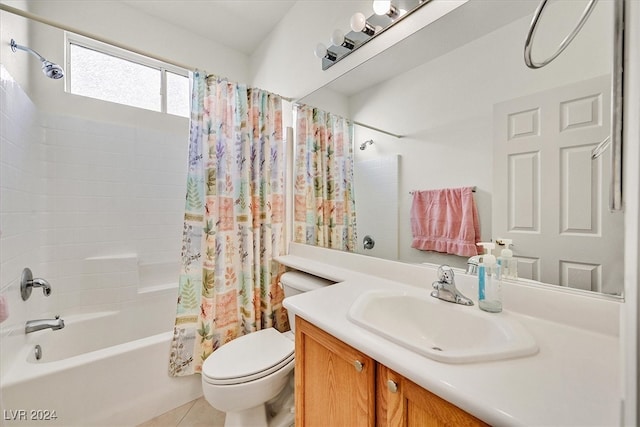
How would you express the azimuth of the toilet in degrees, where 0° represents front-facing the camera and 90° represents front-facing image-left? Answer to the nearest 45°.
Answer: approximately 45°

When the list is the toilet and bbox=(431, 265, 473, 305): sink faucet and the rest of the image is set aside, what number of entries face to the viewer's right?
0

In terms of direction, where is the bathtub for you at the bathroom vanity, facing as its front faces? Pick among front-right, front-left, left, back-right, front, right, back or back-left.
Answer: front-right

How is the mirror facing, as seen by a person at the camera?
facing the viewer and to the left of the viewer

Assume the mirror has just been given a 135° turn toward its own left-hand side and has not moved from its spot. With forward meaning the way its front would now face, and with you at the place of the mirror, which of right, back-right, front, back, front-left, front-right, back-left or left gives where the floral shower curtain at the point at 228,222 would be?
back

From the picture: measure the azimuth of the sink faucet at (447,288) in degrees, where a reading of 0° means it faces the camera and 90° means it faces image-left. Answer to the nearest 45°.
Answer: approximately 45°

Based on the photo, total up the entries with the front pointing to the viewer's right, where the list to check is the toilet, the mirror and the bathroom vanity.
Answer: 0

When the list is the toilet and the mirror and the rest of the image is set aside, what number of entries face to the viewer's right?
0

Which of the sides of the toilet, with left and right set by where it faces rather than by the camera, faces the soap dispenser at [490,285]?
left

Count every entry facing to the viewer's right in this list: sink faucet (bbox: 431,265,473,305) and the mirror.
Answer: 0

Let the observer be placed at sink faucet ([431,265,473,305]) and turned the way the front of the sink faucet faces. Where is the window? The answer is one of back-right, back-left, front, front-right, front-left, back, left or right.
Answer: front-right

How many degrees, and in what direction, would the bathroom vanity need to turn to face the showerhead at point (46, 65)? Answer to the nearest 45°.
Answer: approximately 45° to its right

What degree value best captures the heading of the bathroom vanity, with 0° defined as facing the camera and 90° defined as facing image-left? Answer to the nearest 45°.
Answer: approximately 45°

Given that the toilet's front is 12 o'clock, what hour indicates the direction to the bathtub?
The bathtub is roughly at 2 o'clock from the toilet.
